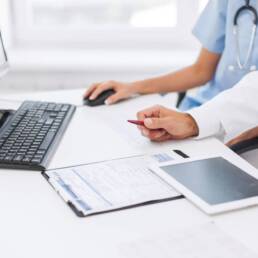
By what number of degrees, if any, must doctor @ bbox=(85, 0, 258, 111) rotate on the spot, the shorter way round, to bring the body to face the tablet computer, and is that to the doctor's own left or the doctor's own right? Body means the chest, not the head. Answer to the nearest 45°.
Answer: approximately 45° to the doctor's own left

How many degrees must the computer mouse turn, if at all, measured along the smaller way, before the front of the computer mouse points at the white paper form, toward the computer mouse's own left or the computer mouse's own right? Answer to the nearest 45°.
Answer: approximately 45° to the computer mouse's own left

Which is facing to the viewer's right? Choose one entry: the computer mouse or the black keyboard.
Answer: the black keyboard

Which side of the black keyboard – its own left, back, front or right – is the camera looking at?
right

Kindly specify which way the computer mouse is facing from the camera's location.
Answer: facing the viewer and to the left of the viewer

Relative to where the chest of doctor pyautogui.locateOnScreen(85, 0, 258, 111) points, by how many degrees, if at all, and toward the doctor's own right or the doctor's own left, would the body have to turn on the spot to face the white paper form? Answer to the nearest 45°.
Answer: approximately 45° to the doctor's own left

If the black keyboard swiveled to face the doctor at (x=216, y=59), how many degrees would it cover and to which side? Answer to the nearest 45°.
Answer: approximately 45° to its left

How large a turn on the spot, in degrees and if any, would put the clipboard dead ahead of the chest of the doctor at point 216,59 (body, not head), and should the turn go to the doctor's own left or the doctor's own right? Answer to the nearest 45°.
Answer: approximately 45° to the doctor's own left

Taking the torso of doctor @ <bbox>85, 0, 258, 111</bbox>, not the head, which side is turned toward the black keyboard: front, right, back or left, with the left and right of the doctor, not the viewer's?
front
